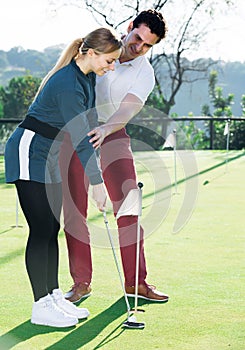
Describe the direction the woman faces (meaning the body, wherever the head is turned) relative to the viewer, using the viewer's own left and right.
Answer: facing to the right of the viewer

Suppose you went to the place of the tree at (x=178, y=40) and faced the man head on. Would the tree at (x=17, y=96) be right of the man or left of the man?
right

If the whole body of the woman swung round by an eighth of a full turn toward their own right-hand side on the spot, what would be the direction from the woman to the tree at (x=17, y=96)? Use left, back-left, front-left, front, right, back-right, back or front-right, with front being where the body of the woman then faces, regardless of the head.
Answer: back-left

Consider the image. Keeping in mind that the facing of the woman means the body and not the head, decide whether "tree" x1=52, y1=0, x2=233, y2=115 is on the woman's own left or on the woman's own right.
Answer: on the woman's own left

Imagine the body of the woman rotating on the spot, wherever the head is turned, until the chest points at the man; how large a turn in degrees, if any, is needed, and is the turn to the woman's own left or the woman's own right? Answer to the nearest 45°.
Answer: approximately 45° to the woman's own left
